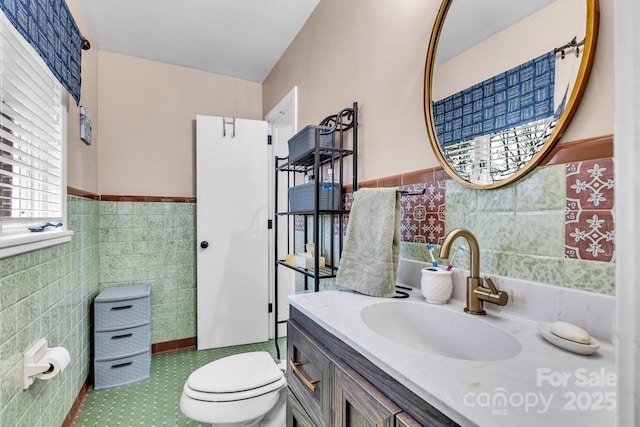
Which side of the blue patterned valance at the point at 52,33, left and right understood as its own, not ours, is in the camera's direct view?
right

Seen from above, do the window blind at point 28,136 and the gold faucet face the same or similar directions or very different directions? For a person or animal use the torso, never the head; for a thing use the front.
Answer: very different directions

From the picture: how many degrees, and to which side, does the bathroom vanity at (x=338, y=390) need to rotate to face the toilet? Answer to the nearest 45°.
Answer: approximately 90° to its right

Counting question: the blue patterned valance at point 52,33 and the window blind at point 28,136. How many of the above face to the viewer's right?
2

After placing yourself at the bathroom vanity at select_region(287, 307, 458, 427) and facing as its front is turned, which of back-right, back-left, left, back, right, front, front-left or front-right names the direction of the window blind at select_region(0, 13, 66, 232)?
front-right

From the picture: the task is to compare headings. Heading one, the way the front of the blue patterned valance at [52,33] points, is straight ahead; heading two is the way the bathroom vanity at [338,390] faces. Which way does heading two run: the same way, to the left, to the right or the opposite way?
the opposite way
